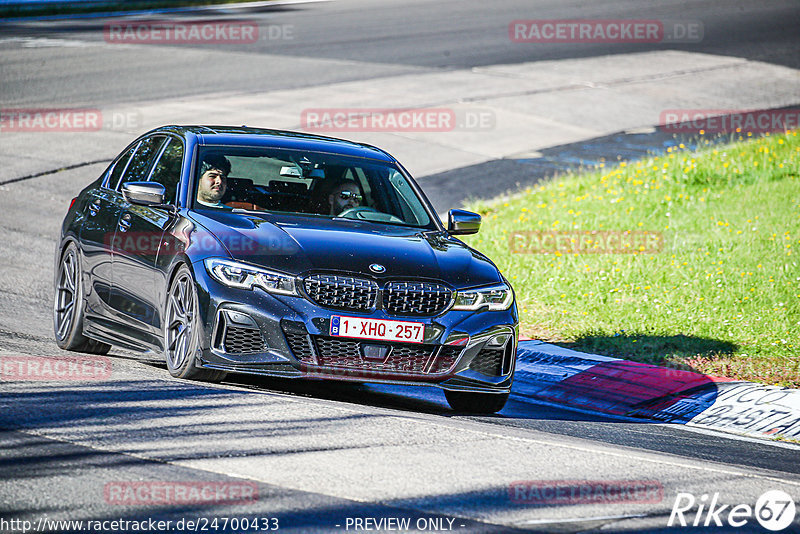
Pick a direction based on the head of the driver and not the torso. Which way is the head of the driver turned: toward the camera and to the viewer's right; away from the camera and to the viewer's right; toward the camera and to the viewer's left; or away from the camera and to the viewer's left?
toward the camera and to the viewer's right

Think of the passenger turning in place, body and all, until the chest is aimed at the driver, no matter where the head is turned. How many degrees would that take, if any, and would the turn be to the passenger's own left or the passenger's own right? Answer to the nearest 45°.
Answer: approximately 45° to the passenger's own left

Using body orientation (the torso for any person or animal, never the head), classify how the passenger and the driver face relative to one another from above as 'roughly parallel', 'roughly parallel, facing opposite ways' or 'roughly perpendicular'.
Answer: roughly parallel

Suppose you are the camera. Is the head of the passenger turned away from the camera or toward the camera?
toward the camera

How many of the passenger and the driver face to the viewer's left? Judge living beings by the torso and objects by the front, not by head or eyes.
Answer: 0

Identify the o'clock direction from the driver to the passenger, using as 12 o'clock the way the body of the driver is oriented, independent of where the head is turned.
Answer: The passenger is roughly at 4 o'clock from the driver.

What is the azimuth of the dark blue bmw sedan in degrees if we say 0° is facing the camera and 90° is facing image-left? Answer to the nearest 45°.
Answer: approximately 315°
